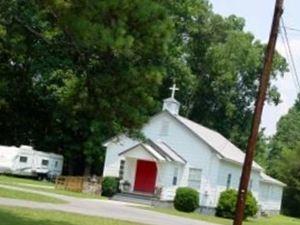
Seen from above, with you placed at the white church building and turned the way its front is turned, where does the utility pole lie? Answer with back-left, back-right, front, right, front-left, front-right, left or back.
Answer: front-left

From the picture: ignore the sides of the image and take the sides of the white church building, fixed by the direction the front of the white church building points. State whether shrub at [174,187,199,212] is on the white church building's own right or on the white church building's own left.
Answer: on the white church building's own left

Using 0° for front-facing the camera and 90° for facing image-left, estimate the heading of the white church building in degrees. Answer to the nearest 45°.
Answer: approximately 45°

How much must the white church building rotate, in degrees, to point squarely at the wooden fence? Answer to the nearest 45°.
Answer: approximately 45° to its right

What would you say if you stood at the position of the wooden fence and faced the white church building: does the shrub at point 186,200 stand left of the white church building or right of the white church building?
right
